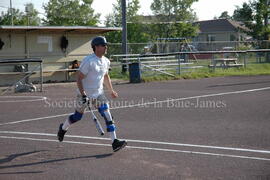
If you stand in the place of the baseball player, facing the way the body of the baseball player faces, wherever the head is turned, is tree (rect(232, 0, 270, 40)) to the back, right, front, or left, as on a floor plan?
left

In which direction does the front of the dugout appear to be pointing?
toward the camera

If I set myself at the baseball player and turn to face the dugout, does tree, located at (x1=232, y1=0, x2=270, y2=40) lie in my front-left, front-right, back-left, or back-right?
front-right

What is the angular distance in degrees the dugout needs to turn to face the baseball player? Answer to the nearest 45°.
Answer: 0° — it already faces them

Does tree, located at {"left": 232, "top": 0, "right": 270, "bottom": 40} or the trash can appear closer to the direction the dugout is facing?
the trash can

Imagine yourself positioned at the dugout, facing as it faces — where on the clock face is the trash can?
The trash can is roughly at 10 o'clock from the dugout.

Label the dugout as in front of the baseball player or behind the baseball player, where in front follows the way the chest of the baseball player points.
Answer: behind

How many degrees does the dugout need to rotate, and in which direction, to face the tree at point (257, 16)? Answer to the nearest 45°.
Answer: approximately 135° to its left

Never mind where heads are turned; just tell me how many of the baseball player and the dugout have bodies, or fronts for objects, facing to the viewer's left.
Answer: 0

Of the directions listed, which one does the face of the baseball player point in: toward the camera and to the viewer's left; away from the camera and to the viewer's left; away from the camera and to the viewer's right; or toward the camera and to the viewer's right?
toward the camera and to the viewer's right

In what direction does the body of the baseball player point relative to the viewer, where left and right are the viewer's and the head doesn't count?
facing the viewer and to the right of the viewer

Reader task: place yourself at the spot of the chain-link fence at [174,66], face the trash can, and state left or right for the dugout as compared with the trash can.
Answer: right
